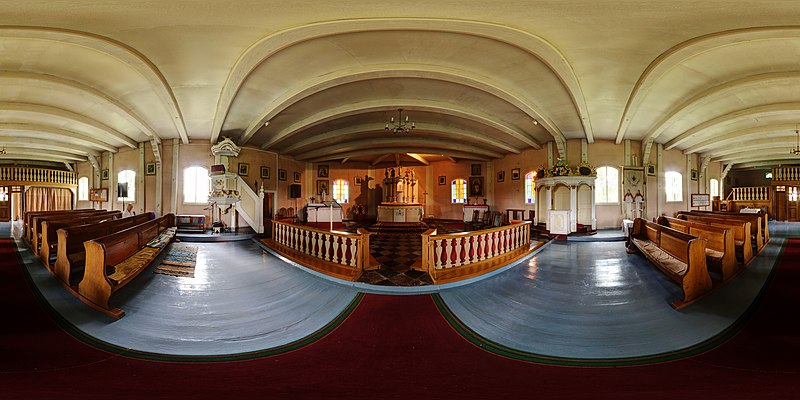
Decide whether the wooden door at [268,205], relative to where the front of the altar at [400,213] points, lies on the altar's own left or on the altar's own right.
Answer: on the altar's own right

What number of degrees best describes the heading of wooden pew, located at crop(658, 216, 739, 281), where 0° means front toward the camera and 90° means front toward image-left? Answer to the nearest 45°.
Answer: approximately 45°

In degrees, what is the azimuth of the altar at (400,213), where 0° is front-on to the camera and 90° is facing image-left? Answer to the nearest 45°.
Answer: approximately 0°
